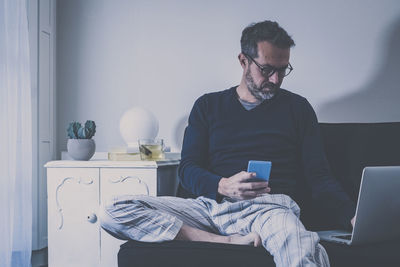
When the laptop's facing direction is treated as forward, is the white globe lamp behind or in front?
in front

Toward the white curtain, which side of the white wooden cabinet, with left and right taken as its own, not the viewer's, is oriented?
right

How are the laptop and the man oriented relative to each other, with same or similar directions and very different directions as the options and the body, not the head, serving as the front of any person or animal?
very different directions

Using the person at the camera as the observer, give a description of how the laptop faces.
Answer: facing away from the viewer and to the left of the viewer

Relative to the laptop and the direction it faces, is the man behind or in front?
in front

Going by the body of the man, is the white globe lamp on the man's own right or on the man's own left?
on the man's own right

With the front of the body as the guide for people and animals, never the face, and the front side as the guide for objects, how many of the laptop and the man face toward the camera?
1

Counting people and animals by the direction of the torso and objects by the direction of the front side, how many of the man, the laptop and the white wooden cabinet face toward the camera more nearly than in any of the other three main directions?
2

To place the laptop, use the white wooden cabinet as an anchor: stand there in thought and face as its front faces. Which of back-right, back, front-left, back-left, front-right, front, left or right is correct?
front-left

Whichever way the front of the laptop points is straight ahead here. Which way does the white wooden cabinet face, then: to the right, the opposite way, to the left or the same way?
the opposite way

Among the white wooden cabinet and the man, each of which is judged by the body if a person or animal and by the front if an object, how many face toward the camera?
2

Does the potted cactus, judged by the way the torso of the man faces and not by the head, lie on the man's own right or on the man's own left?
on the man's own right
